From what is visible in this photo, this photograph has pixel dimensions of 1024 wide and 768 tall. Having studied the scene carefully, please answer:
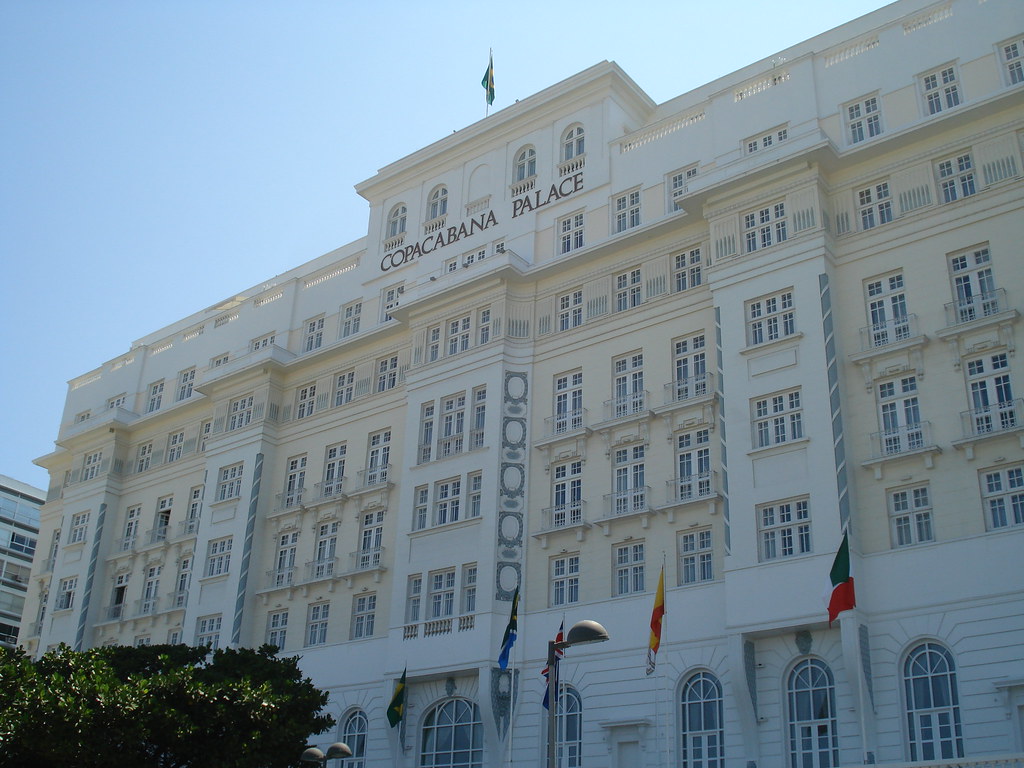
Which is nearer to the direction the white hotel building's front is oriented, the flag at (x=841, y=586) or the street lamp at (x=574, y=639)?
the street lamp

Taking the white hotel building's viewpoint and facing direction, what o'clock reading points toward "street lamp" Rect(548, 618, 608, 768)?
The street lamp is roughly at 11 o'clock from the white hotel building.

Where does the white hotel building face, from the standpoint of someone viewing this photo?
facing the viewer and to the left of the viewer

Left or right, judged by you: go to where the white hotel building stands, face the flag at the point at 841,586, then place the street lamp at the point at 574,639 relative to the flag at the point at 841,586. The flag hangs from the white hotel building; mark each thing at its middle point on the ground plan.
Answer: right

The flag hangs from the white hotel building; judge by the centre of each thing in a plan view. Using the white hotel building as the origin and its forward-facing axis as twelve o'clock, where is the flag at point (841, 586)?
The flag is roughly at 10 o'clock from the white hotel building.
